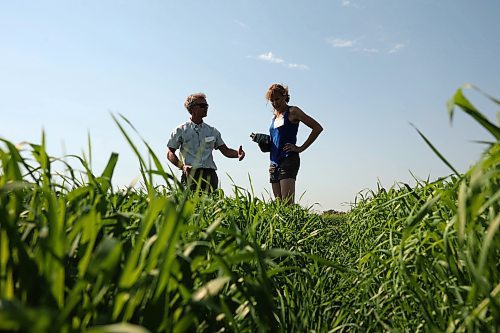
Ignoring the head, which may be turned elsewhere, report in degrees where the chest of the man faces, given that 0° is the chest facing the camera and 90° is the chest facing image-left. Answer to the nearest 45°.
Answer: approximately 315°

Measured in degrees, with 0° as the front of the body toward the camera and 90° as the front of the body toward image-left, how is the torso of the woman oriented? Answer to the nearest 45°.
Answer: approximately 45°

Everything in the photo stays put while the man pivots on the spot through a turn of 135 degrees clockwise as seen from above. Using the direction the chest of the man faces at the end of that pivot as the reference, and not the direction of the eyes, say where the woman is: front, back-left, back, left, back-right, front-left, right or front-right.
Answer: back

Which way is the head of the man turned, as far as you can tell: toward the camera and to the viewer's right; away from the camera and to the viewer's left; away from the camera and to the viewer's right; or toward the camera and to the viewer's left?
toward the camera and to the viewer's right
